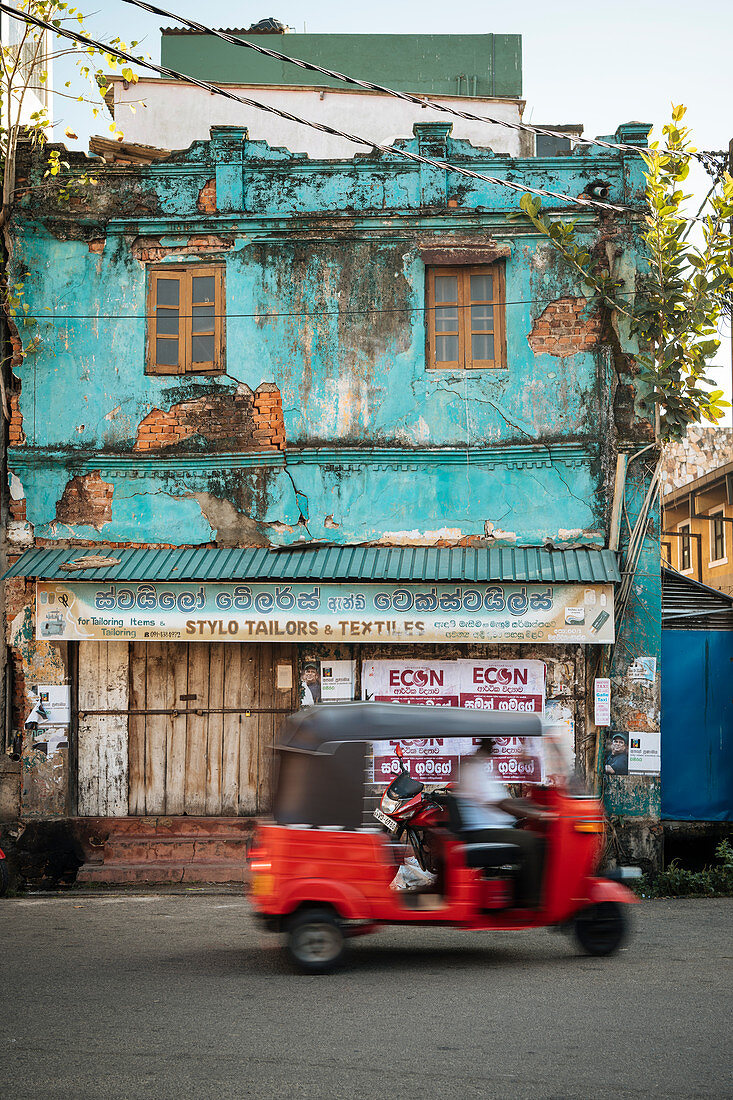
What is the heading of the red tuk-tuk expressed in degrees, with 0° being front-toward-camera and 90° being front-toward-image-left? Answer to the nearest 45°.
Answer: approximately 270°

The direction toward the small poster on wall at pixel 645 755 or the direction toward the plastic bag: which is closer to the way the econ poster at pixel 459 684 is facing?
the plastic bag

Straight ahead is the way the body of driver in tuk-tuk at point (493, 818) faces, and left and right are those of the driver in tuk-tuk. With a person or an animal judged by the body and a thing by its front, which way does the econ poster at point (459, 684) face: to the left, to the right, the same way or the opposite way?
to the right

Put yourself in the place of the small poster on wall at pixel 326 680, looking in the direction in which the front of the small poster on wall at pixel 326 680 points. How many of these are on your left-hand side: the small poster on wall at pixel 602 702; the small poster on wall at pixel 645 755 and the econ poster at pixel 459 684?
3

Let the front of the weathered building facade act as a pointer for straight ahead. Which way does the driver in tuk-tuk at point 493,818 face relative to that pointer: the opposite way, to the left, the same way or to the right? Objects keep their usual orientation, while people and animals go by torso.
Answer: to the left

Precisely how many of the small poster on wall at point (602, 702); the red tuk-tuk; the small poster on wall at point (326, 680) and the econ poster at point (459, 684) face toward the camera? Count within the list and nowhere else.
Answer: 3

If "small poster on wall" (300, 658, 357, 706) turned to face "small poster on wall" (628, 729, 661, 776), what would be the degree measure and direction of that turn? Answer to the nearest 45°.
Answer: approximately 90° to its left

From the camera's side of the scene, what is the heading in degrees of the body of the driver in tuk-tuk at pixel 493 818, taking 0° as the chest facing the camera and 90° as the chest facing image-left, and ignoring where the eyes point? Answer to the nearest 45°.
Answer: approximately 270°

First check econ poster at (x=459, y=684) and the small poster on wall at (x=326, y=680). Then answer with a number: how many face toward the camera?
2
